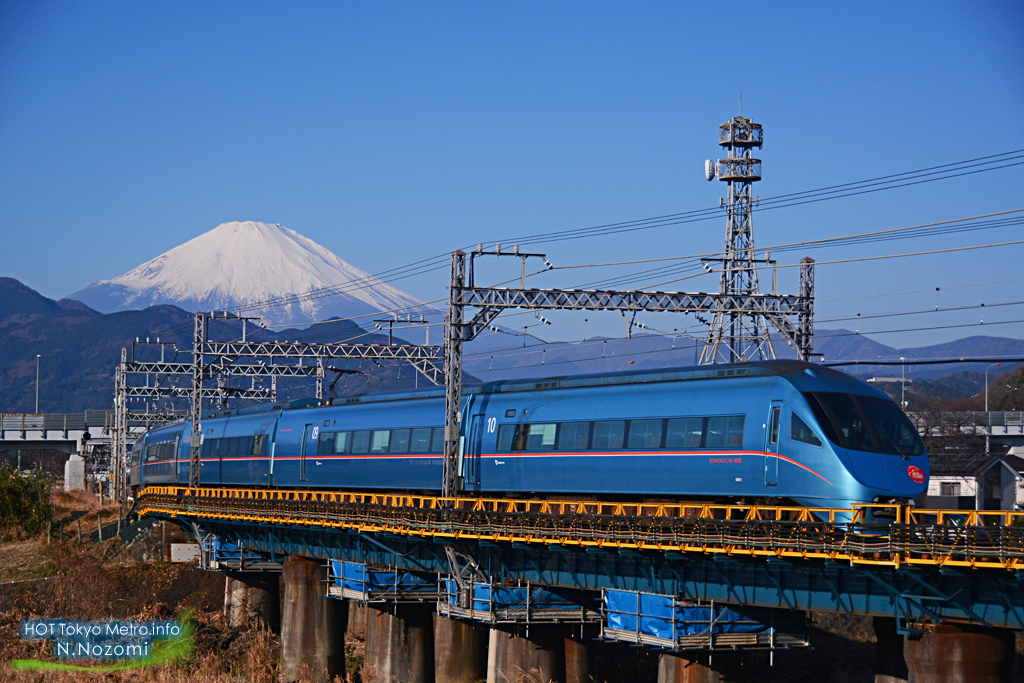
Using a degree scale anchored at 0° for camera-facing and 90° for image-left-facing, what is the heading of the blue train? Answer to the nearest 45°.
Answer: approximately 315°
